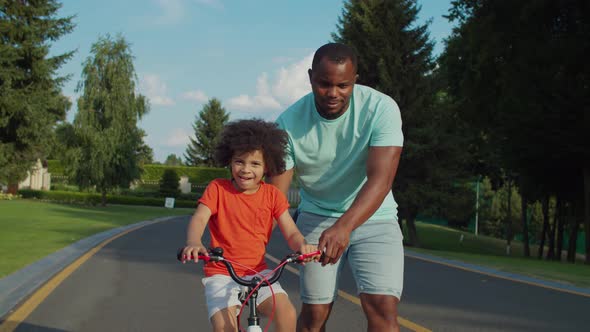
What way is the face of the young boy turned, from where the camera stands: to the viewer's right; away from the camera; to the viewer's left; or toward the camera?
toward the camera

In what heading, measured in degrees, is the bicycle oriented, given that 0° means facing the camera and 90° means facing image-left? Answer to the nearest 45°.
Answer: approximately 0°

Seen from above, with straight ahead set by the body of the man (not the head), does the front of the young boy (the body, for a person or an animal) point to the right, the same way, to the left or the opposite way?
the same way

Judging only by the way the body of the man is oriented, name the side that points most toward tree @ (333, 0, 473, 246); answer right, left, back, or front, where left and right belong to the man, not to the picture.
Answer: back

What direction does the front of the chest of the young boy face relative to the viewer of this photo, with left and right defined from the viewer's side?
facing the viewer

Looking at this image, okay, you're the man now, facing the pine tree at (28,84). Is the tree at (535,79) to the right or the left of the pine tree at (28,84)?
right

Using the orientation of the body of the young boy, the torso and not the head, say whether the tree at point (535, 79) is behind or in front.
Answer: behind

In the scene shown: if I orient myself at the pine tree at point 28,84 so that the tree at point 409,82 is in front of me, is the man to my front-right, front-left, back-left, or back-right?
front-right

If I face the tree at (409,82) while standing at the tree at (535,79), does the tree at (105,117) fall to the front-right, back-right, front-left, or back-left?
front-left

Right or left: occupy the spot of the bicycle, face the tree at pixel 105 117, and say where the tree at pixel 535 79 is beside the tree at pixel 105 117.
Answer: right

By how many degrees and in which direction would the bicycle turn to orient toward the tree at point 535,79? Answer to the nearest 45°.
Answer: approximately 135° to its left

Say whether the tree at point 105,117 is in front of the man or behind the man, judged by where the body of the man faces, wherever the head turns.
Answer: behind
